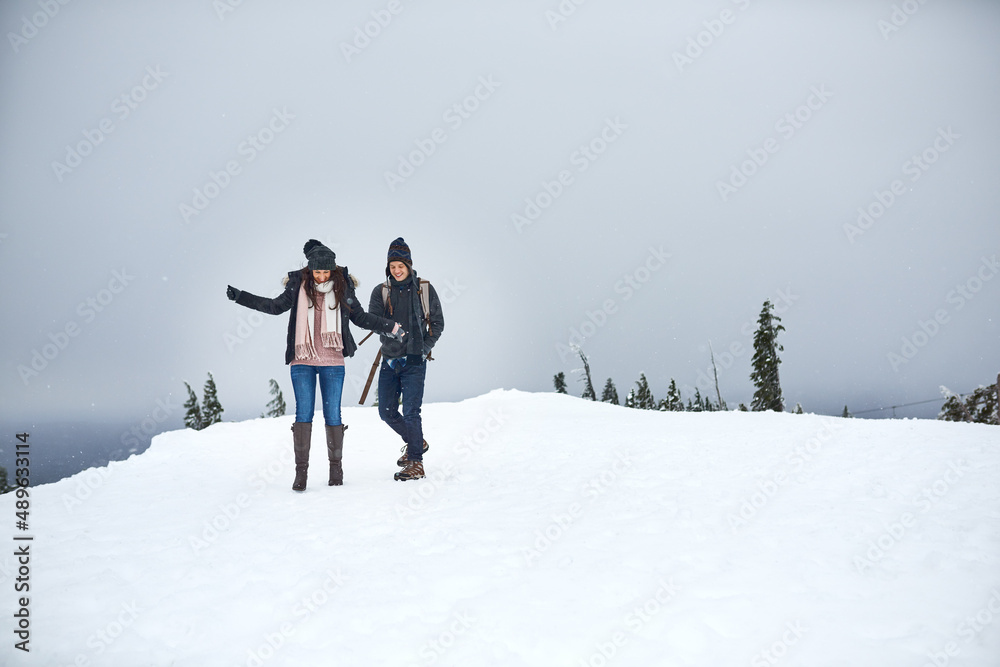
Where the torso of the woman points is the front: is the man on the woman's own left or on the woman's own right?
on the woman's own left

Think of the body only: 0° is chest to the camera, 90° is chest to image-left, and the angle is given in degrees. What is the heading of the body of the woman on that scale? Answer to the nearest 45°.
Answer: approximately 0°

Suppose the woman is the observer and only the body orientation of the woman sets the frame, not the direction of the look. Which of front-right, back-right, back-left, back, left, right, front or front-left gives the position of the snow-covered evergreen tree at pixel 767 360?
back-left

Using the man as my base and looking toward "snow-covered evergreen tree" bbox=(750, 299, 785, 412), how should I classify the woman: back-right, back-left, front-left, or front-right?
back-left
